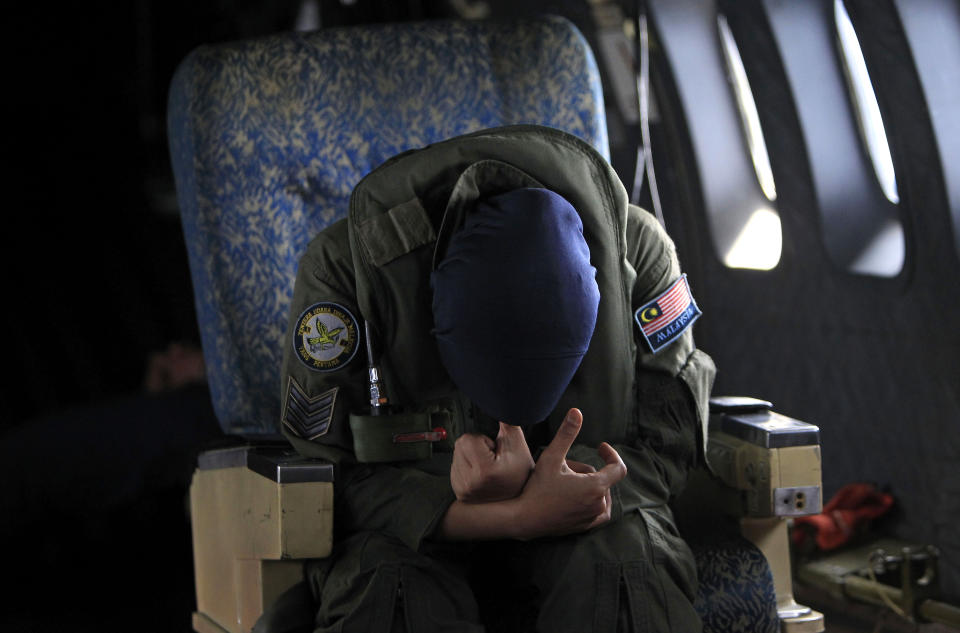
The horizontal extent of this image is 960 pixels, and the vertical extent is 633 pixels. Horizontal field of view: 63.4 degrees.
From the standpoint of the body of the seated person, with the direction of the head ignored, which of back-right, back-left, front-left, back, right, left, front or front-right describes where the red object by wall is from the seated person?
back-left

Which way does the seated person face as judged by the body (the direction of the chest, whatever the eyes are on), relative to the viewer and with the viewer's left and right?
facing the viewer

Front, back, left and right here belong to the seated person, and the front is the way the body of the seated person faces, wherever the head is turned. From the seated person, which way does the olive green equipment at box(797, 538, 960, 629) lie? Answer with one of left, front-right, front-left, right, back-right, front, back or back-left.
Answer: back-left

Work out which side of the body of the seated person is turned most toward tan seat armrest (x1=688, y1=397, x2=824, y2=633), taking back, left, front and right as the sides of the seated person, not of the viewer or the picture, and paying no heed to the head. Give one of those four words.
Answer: left
